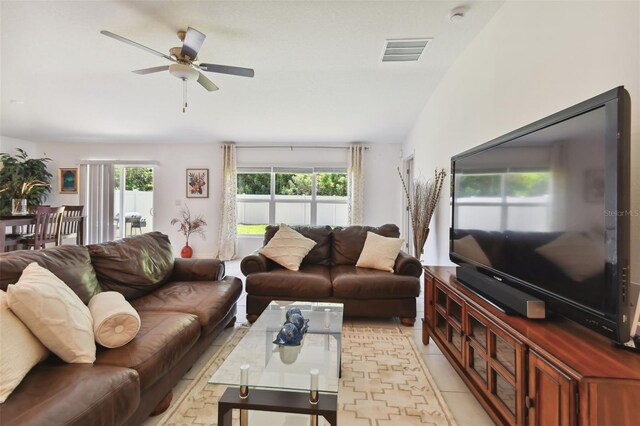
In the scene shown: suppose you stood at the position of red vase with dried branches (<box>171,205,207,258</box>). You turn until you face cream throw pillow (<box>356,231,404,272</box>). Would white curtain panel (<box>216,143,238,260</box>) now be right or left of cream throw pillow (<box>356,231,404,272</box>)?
left

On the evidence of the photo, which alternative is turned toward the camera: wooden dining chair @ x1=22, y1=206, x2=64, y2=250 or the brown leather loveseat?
the brown leather loveseat

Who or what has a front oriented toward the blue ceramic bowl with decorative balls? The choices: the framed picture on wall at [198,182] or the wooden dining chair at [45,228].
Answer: the framed picture on wall

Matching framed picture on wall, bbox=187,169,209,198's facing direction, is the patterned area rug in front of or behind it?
in front

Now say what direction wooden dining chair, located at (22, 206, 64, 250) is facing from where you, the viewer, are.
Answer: facing away from the viewer and to the left of the viewer

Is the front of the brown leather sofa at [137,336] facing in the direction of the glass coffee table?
yes

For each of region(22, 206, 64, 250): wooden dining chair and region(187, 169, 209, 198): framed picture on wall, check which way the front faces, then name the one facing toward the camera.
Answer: the framed picture on wall

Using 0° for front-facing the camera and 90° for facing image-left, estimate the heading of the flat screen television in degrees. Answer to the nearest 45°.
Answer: approximately 45°

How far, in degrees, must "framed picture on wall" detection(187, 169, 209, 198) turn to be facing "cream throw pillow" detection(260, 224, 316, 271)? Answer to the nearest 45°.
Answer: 0° — it already faces it

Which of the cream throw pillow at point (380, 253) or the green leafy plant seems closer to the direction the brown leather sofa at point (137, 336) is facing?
the cream throw pillow

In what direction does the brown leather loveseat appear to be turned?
toward the camera

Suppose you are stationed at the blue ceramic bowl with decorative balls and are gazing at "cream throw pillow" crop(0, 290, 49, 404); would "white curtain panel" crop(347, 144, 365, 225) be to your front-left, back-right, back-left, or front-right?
back-right

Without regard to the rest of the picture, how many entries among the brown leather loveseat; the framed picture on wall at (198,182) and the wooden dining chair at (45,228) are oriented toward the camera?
2

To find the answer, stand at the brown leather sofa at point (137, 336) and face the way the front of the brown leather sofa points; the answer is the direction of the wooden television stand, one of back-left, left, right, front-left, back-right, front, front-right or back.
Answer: front

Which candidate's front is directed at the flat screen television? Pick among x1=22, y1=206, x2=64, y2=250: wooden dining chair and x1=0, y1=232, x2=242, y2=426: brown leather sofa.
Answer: the brown leather sofa

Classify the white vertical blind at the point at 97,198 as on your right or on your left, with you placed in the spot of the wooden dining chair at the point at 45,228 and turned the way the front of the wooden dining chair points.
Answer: on your right

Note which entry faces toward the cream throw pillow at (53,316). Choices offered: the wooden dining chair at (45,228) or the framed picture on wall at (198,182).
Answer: the framed picture on wall

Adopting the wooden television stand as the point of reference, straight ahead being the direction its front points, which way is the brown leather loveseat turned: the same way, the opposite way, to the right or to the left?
to the left
